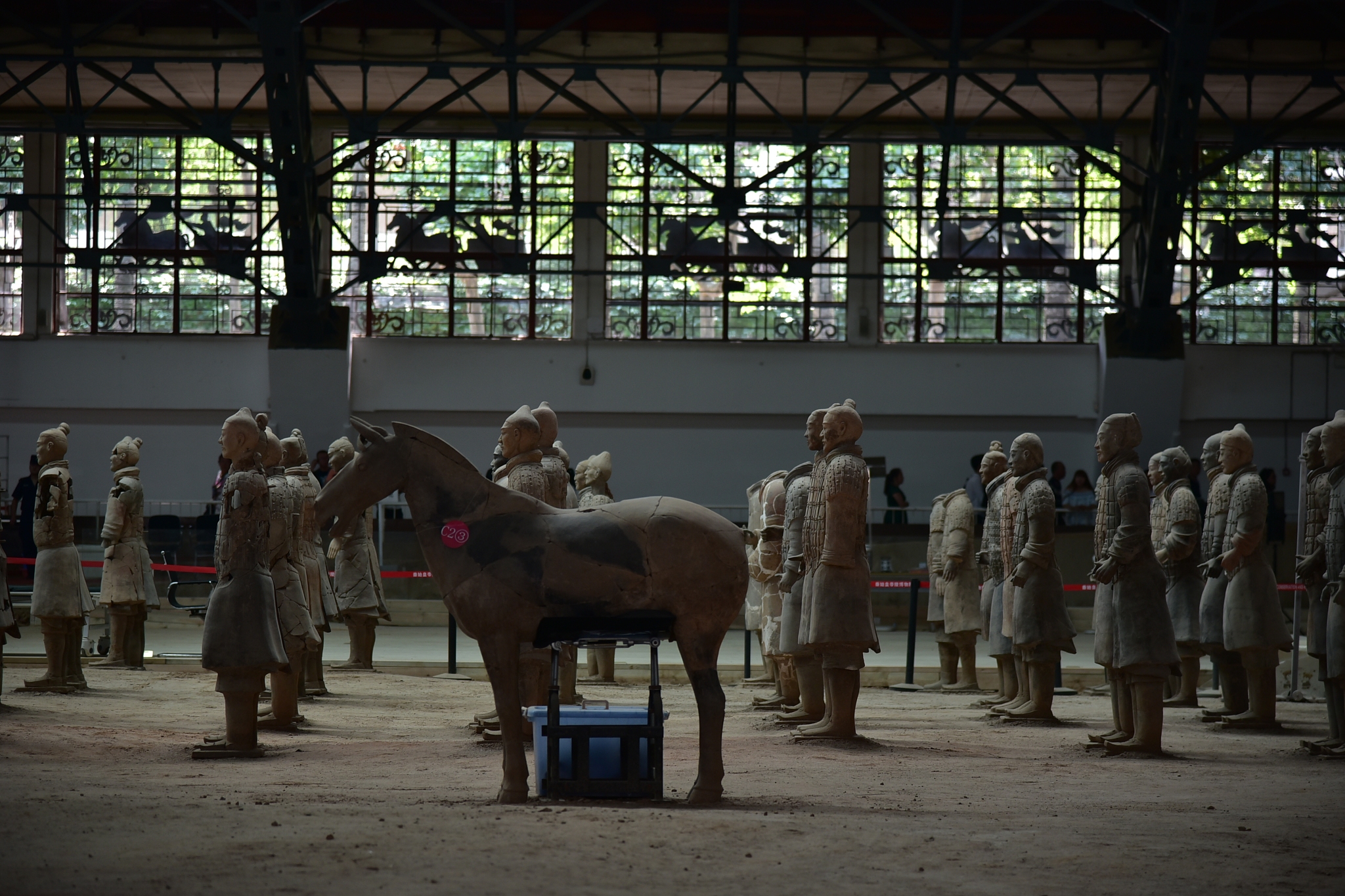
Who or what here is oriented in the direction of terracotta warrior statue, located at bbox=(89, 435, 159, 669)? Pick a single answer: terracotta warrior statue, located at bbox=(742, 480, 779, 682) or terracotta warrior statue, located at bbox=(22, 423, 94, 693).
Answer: terracotta warrior statue, located at bbox=(742, 480, 779, 682)

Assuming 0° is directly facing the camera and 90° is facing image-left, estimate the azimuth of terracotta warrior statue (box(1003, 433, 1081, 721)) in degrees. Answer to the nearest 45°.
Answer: approximately 90°

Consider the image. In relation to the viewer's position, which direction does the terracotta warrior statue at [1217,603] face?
facing to the left of the viewer

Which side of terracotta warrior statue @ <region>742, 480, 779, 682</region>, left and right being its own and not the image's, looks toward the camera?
left

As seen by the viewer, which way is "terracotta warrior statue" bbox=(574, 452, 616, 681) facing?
to the viewer's left

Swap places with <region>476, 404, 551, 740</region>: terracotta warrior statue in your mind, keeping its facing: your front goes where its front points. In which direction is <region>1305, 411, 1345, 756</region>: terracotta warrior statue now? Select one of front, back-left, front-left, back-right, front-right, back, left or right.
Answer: back

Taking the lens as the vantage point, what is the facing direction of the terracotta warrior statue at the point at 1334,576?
facing to the left of the viewer

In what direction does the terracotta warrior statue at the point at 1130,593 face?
to the viewer's left

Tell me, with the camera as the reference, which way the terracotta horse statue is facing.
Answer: facing to the left of the viewer

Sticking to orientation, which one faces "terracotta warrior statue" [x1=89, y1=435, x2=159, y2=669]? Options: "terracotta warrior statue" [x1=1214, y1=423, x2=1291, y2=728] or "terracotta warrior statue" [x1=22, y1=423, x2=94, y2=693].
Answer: "terracotta warrior statue" [x1=1214, y1=423, x2=1291, y2=728]

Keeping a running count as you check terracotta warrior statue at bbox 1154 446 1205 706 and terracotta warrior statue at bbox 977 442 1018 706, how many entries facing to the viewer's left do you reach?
2
